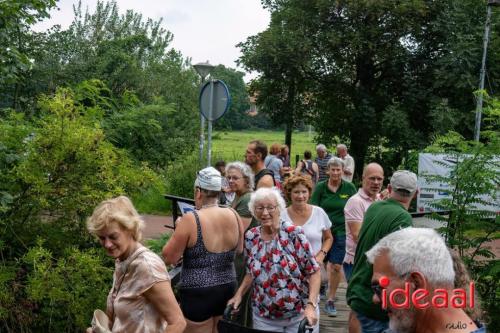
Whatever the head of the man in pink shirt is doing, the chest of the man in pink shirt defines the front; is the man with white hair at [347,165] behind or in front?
behind

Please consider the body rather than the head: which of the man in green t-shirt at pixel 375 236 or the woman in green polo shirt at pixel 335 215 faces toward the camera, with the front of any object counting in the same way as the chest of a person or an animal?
the woman in green polo shirt at pixel 335 215

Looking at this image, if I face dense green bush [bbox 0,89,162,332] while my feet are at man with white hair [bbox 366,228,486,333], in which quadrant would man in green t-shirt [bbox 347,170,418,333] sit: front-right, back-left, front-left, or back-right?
front-right

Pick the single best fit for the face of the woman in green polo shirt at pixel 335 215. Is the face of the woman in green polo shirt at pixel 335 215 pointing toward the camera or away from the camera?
toward the camera

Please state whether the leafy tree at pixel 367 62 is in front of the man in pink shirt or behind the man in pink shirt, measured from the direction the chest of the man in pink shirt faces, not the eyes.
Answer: behind

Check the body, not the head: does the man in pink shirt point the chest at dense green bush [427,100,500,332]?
no

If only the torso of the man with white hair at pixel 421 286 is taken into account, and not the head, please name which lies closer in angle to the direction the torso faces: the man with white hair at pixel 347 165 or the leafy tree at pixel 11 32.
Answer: the leafy tree

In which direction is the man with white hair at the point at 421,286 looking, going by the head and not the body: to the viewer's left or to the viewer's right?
to the viewer's left

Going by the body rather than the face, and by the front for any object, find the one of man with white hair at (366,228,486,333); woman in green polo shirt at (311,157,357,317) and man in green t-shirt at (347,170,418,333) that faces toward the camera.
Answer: woman in green polo shirt at (311,157,357,317)

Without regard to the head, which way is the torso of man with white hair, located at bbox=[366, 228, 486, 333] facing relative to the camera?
to the viewer's left

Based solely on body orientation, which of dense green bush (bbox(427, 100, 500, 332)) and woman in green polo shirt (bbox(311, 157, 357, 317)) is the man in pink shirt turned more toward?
the dense green bush

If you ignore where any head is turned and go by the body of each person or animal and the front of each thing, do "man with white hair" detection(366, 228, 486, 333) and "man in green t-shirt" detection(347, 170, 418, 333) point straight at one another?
no

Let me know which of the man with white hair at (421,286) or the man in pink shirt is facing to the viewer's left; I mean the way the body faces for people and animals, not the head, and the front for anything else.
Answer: the man with white hair

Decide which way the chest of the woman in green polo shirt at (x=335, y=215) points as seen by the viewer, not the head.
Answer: toward the camera

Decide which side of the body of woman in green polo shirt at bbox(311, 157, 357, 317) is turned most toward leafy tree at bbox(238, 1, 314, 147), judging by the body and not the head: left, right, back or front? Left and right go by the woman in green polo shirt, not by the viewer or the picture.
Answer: back
